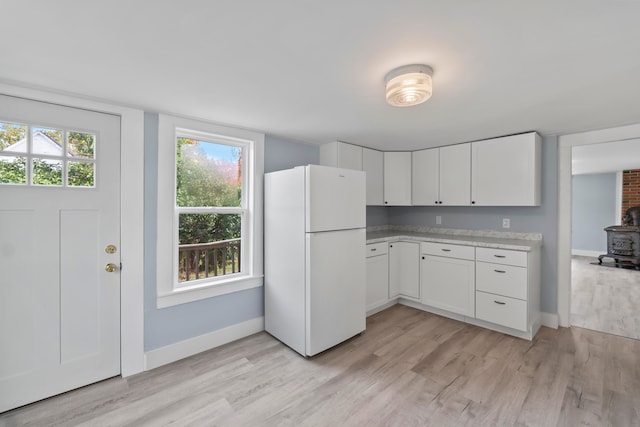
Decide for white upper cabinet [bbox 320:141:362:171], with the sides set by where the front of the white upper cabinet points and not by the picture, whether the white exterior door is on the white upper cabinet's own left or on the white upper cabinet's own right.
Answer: on the white upper cabinet's own right

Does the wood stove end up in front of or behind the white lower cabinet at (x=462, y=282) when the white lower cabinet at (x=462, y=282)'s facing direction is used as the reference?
behind

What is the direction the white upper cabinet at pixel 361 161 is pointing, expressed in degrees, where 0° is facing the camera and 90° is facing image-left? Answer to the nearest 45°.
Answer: approximately 315°

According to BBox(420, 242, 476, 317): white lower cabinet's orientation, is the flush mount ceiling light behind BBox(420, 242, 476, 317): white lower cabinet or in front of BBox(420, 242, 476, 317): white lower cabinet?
in front

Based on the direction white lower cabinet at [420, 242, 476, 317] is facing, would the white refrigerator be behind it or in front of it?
in front

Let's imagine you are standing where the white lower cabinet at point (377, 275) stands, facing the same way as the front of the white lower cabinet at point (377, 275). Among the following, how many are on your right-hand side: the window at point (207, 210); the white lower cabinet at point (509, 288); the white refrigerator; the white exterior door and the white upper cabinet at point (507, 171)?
3

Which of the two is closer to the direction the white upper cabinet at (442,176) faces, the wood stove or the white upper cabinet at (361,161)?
the white upper cabinet

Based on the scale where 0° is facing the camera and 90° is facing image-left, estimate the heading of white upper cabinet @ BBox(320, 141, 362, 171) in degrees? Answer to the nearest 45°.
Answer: approximately 315°
